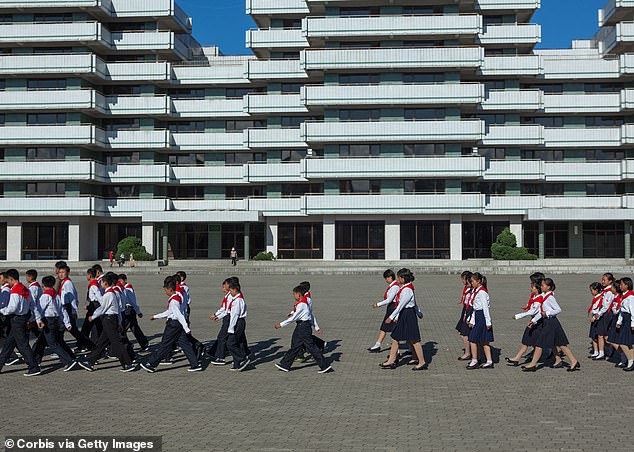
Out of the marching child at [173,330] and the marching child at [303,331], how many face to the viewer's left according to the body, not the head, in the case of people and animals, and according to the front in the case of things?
2

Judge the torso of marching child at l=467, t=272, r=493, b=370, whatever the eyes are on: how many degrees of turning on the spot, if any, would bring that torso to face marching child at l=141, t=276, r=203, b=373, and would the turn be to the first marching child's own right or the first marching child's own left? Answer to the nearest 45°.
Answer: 0° — they already face them

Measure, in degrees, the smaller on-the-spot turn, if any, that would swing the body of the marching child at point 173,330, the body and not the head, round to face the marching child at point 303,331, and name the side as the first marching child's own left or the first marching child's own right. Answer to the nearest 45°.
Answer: approximately 180°

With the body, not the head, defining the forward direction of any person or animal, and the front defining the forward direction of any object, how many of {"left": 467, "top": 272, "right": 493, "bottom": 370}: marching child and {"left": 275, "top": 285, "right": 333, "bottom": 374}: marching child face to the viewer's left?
2

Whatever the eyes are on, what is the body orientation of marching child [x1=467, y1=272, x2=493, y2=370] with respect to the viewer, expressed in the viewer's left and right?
facing to the left of the viewer

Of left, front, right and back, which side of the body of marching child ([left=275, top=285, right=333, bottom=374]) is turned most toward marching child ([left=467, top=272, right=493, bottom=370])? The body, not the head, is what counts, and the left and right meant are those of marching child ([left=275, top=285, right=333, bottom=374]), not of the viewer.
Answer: back
